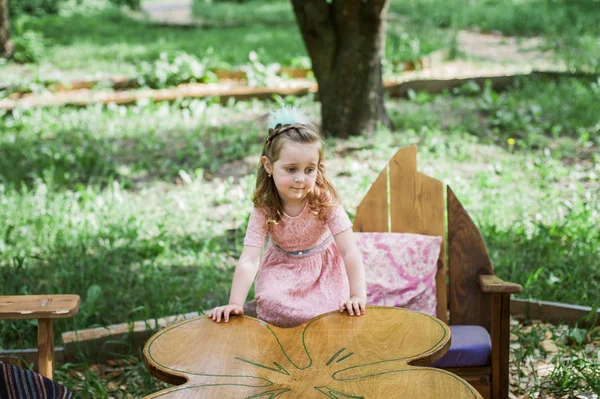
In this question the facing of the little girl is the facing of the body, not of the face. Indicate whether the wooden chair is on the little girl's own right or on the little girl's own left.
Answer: on the little girl's own left

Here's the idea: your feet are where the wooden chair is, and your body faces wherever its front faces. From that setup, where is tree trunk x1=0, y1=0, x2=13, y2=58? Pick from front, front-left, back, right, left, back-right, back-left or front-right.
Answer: back-right

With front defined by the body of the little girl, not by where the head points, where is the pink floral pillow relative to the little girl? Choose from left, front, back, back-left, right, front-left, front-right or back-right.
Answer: back-left

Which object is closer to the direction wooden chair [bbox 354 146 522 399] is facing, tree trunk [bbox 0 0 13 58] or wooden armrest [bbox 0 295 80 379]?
the wooden armrest

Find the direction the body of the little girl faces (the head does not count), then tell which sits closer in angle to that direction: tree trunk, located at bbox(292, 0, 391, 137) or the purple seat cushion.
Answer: the purple seat cushion

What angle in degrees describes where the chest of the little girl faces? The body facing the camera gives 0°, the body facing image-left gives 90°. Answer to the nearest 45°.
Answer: approximately 0°

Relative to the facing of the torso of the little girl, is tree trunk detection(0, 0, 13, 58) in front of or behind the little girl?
behind

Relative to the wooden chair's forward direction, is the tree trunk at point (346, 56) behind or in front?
behind

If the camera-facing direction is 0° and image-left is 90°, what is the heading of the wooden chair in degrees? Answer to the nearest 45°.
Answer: approximately 0°

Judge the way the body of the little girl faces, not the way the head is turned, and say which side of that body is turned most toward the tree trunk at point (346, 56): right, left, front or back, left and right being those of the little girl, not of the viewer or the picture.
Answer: back

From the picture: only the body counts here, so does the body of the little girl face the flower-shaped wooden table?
yes

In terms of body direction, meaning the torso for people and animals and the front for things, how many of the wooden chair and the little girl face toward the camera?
2
